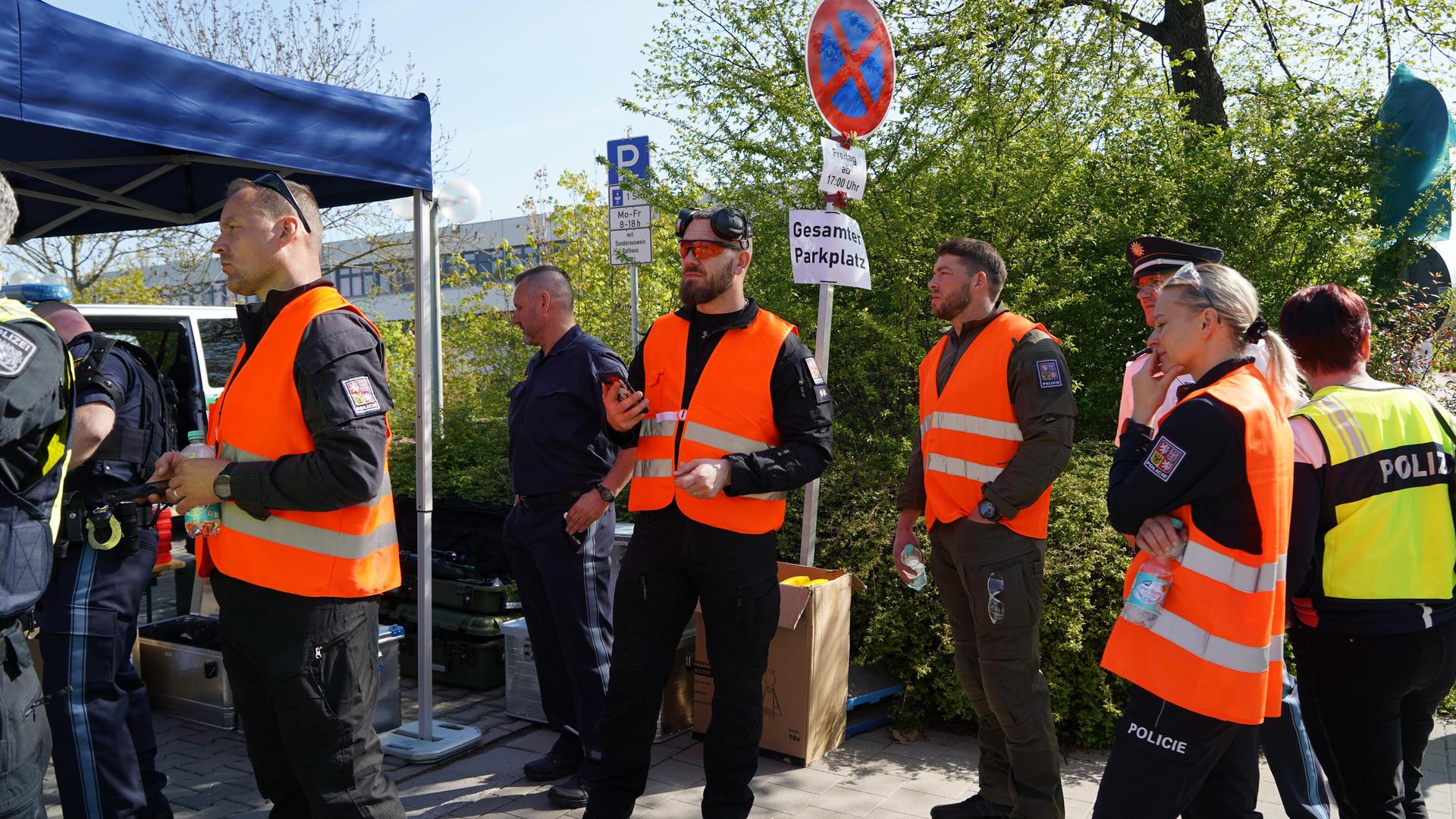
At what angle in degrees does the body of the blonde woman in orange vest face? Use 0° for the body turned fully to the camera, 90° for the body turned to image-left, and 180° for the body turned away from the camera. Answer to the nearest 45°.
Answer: approximately 90°

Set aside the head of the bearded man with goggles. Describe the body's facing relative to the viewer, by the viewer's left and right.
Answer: facing the viewer and to the left of the viewer

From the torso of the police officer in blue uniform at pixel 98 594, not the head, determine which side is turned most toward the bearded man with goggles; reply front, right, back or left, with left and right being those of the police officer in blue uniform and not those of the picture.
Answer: back

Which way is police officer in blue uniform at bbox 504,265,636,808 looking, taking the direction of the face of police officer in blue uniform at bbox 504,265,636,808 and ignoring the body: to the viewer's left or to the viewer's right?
to the viewer's left

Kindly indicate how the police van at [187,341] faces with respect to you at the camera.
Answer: facing to the left of the viewer

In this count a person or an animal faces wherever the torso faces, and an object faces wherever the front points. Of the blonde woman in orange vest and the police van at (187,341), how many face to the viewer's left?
2

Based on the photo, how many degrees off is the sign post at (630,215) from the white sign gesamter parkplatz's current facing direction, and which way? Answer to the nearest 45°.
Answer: approximately 180°

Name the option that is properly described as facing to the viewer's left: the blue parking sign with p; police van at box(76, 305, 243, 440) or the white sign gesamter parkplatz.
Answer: the police van

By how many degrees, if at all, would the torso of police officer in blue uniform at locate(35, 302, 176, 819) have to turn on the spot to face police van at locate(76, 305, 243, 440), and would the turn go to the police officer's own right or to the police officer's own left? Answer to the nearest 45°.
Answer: approximately 45° to the police officer's own right

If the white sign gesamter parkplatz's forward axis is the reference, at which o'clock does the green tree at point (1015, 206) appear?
The green tree is roughly at 7 o'clock from the white sign gesamter parkplatz.

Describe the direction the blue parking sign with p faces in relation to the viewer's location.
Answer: facing the viewer

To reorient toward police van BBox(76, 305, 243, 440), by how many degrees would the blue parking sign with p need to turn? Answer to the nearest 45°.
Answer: approximately 90° to its right

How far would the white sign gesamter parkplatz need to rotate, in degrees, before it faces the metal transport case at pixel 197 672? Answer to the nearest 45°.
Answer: approximately 90° to its right

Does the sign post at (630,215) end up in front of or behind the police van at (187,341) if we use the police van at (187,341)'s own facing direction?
behind
